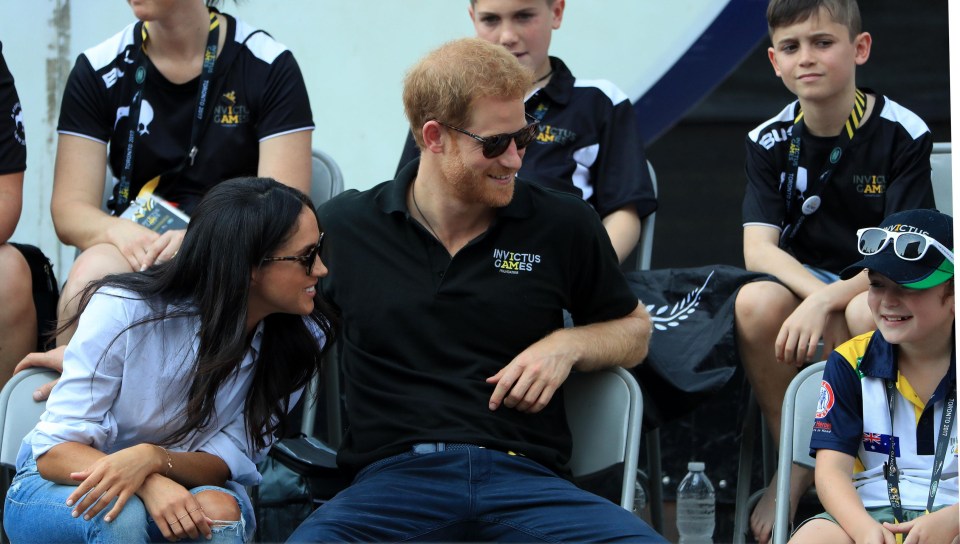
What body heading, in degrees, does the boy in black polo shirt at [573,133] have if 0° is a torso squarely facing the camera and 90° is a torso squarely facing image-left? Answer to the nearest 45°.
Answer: approximately 0°

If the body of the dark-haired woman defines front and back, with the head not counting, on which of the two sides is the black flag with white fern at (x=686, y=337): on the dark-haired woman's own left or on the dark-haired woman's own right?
on the dark-haired woman's own left

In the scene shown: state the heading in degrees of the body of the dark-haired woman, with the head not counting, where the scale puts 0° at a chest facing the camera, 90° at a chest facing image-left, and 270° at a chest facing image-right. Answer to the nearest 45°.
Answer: approximately 315°

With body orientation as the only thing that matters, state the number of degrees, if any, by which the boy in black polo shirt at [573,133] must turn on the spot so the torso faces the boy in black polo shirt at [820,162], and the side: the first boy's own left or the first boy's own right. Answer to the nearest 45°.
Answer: approximately 90° to the first boy's own left

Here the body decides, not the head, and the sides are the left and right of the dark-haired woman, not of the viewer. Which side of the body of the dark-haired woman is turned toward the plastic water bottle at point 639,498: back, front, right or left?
left

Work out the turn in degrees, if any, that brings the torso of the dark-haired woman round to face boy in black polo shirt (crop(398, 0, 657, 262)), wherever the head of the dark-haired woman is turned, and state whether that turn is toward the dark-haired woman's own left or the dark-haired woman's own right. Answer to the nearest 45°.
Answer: approximately 90° to the dark-haired woman's own left

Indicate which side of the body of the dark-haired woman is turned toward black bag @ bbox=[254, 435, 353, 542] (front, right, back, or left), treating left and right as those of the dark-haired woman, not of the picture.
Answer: left
